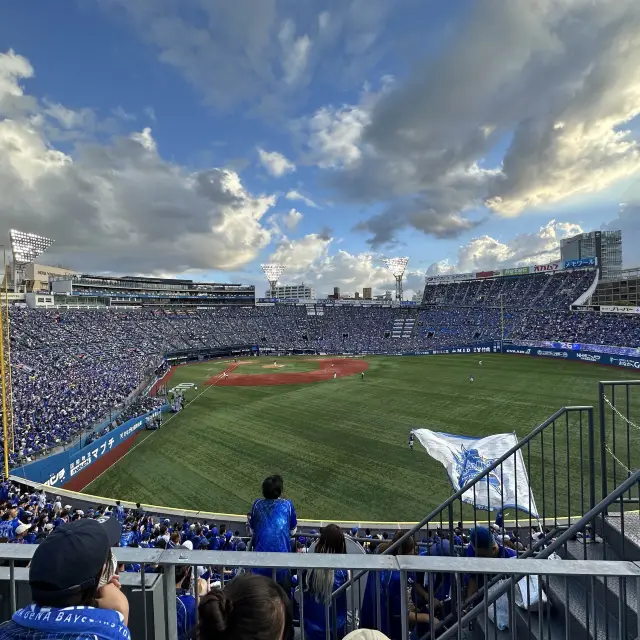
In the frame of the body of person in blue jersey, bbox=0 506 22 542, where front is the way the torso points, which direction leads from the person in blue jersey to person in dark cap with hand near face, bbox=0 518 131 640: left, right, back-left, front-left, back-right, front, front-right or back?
back-right

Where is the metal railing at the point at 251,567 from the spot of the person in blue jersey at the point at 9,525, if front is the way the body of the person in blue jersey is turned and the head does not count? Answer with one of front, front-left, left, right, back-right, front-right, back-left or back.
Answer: back-right

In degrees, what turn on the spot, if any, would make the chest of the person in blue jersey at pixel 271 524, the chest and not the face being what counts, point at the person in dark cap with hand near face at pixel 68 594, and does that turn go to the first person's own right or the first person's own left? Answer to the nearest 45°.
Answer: approximately 180°

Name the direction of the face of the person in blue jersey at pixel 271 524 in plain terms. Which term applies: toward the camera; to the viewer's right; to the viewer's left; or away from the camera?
away from the camera

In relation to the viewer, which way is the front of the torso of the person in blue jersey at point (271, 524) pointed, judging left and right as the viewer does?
facing away from the viewer

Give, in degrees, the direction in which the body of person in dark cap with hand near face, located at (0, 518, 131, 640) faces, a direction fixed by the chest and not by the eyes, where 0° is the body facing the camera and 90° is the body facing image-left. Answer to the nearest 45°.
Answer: approximately 225°

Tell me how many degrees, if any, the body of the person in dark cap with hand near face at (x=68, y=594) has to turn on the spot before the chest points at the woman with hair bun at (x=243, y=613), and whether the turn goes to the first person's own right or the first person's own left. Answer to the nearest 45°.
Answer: approximately 90° to the first person's own right

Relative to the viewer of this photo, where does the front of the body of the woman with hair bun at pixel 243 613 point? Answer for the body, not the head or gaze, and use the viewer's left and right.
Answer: facing away from the viewer and to the right of the viewer

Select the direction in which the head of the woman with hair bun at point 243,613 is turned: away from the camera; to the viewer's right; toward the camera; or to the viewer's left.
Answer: away from the camera

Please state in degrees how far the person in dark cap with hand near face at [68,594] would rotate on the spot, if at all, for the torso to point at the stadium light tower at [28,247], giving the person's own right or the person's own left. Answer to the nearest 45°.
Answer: approximately 45° to the person's own left
